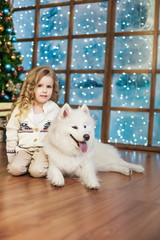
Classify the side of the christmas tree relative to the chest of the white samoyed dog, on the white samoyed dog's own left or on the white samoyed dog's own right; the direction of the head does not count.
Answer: on the white samoyed dog's own right

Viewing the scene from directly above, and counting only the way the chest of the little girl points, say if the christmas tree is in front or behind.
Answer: behind

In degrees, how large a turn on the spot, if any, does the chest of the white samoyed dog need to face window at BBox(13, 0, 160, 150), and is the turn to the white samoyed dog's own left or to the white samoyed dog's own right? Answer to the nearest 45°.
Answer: approximately 135° to the white samoyed dog's own right

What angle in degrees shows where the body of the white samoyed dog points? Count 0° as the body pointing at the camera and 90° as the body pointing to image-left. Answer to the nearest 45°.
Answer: approximately 45°

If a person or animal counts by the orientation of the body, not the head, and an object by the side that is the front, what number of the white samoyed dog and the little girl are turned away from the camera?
0

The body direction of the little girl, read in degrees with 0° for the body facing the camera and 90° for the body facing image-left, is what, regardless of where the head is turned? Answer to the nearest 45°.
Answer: approximately 0°
